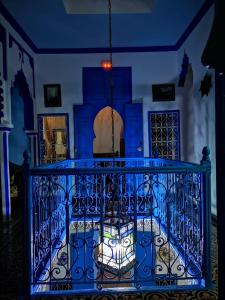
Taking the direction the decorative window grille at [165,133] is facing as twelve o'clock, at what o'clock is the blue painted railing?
The blue painted railing is roughly at 12 o'clock from the decorative window grille.

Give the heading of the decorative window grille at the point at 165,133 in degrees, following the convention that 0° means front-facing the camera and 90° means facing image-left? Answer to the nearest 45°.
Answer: approximately 0°
